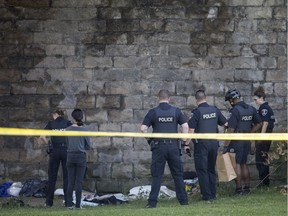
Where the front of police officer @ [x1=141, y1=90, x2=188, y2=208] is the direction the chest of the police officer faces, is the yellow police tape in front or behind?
behind

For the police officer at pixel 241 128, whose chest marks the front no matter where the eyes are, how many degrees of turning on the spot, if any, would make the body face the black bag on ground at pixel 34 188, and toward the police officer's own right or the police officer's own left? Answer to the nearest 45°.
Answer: approximately 45° to the police officer's own left

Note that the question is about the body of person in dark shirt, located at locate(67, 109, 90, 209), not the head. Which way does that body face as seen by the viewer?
away from the camera

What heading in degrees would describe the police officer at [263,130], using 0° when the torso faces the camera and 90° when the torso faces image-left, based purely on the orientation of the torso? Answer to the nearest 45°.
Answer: approximately 90°

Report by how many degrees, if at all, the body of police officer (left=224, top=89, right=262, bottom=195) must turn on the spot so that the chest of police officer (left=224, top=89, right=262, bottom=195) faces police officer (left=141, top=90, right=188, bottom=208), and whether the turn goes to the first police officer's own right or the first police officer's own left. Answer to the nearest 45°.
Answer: approximately 90° to the first police officer's own left

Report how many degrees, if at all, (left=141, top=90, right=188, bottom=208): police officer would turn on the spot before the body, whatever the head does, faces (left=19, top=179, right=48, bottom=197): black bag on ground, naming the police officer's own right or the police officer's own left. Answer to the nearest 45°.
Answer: approximately 45° to the police officer's own left

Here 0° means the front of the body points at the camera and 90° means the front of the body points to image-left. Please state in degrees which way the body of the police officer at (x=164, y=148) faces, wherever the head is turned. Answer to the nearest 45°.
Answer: approximately 180°
